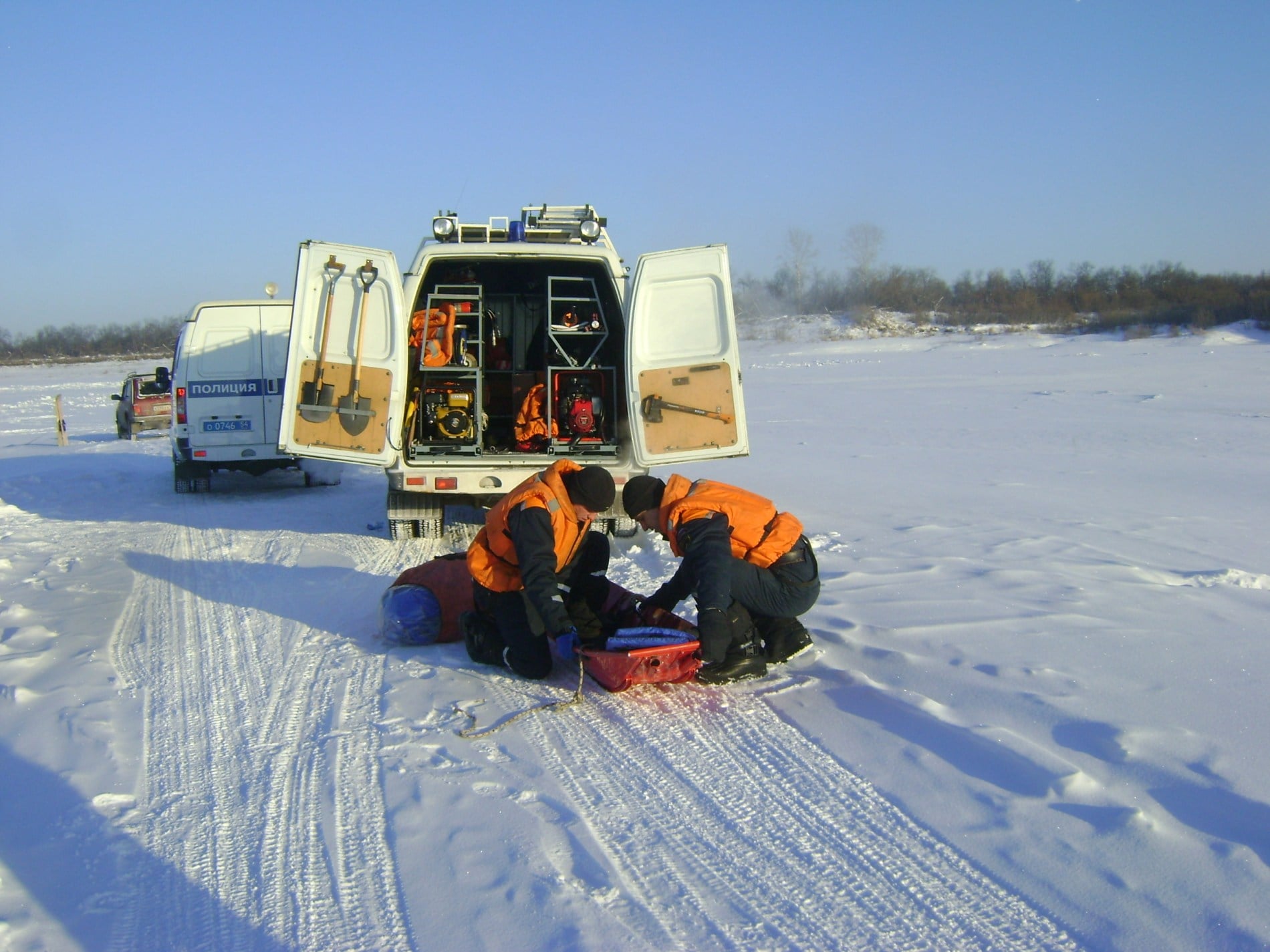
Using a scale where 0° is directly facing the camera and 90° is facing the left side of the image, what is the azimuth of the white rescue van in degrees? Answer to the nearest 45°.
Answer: approximately 180°

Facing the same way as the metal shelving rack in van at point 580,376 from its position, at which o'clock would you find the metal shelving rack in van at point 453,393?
the metal shelving rack in van at point 453,393 is roughly at 3 o'clock from the metal shelving rack in van at point 580,376.

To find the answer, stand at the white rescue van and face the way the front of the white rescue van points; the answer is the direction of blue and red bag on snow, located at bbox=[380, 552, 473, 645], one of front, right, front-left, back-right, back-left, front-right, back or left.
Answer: back

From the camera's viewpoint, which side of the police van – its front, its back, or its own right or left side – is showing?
back

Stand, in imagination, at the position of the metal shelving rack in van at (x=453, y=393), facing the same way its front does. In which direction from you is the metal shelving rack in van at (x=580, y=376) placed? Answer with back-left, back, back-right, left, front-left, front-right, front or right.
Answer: left

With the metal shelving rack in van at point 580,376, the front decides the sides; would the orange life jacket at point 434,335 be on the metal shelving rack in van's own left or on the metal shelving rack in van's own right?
on the metal shelving rack in van's own right

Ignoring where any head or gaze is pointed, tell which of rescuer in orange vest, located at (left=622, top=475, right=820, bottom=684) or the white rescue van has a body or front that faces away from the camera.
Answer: the white rescue van

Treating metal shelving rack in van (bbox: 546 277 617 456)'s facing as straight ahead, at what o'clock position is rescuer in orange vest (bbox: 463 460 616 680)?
The rescuer in orange vest is roughly at 12 o'clock from the metal shelving rack in van.

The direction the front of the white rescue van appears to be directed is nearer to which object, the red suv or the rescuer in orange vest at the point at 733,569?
the red suv

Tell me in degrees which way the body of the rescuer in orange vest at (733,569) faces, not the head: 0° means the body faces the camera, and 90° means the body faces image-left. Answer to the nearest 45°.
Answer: approximately 90°

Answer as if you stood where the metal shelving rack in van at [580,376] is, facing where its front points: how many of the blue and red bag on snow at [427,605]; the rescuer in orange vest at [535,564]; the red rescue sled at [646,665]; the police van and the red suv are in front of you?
3
